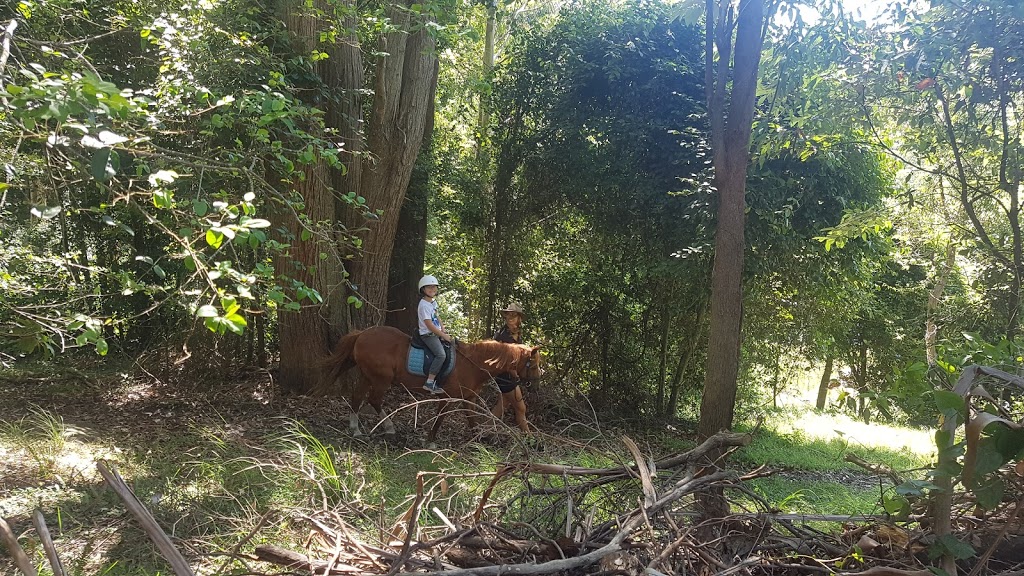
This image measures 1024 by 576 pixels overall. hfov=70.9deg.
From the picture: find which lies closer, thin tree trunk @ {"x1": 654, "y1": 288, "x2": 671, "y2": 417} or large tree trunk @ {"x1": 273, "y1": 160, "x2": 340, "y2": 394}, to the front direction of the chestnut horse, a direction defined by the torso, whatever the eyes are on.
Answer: the thin tree trunk

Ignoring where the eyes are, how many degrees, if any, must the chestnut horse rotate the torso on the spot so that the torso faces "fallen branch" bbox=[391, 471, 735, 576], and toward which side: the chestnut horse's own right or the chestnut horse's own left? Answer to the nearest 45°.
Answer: approximately 90° to the chestnut horse's own right

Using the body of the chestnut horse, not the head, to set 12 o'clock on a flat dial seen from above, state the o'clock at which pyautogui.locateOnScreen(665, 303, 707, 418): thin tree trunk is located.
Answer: The thin tree trunk is roughly at 11 o'clock from the chestnut horse.

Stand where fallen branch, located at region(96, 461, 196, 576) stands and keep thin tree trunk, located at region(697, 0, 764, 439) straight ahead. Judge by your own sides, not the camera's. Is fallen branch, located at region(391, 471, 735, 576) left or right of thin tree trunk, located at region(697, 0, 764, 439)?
right

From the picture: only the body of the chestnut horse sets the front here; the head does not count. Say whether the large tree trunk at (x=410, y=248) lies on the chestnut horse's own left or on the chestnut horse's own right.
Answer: on the chestnut horse's own left

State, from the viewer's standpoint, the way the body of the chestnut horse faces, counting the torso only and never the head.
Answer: to the viewer's right

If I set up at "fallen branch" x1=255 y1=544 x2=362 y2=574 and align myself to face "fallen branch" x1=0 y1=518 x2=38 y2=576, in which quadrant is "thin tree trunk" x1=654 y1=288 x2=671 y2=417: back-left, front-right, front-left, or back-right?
back-right

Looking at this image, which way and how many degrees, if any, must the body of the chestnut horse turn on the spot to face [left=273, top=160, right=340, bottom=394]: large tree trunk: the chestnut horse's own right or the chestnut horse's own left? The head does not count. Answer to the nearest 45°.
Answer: approximately 135° to the chestnut horse's own left

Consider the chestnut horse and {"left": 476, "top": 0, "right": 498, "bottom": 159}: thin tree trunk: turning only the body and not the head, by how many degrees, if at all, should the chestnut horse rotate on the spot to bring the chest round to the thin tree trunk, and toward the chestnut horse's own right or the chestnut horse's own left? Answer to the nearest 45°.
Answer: approximately 90° to the chestnut horse's own left

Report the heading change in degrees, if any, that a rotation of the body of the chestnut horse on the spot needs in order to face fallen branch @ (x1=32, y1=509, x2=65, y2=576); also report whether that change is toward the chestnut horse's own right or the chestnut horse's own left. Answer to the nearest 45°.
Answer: approximately 90° to the chestnut horse's own right
